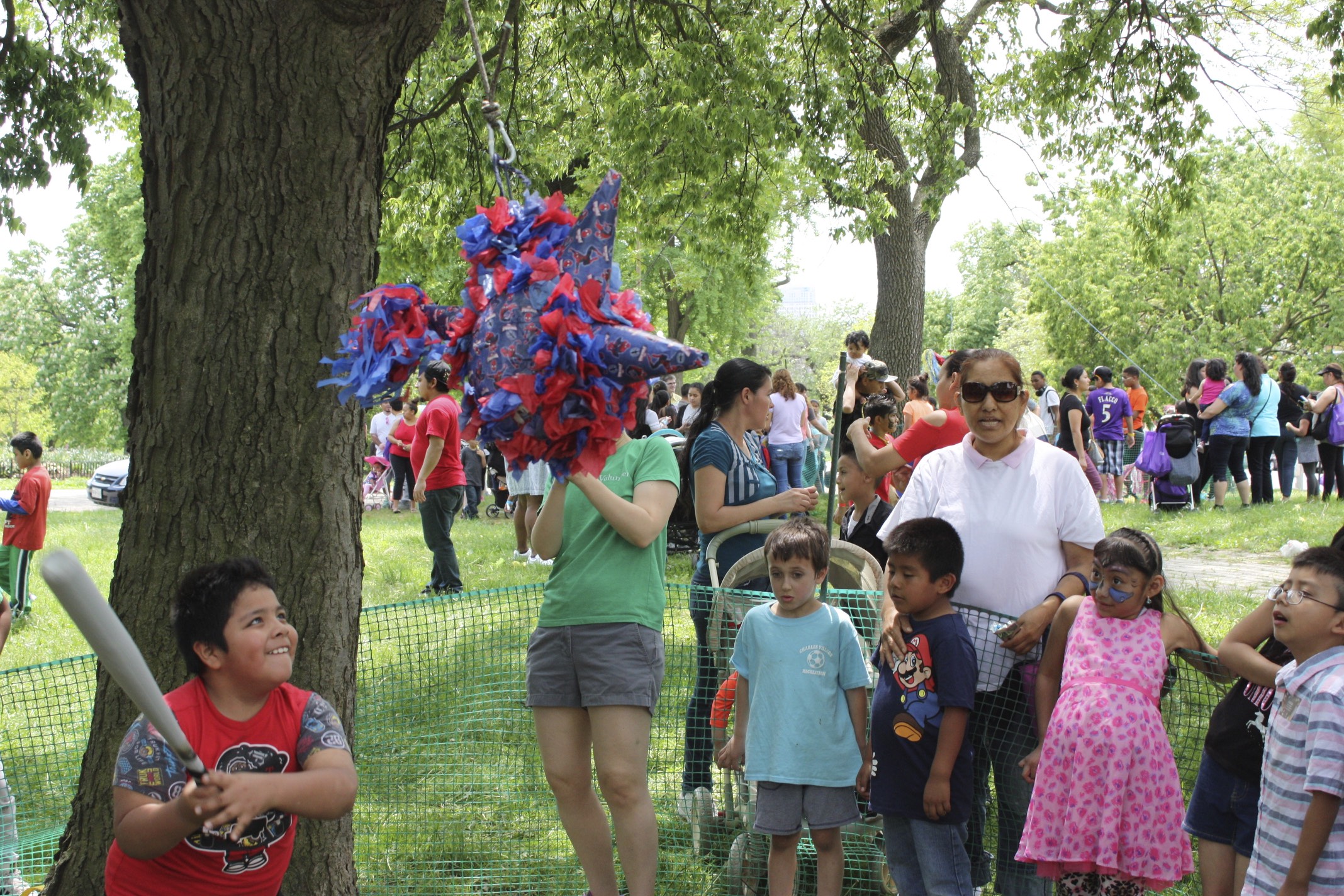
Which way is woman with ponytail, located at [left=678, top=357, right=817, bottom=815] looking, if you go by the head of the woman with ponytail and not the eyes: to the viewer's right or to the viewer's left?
to the viewer's right

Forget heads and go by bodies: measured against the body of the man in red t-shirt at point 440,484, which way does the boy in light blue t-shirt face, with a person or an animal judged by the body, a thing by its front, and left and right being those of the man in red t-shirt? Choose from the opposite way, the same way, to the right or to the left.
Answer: to the left

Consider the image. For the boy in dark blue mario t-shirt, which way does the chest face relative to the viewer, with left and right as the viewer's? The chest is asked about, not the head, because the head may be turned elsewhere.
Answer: facing the viewer and to the left of the viewer

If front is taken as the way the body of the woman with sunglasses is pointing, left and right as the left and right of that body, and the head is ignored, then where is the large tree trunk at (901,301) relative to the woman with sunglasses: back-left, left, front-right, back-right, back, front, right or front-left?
back

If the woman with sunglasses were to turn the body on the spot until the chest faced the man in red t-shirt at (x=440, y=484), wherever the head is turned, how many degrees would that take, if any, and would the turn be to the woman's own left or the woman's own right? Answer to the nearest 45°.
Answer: approximately 135° to the woman's own right

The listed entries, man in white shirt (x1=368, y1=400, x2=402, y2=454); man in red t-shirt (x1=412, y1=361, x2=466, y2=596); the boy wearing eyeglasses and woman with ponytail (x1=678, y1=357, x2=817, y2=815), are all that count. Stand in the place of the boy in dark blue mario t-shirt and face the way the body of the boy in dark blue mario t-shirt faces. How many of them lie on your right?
3

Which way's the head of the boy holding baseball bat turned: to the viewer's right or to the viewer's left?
to the viewer's right
